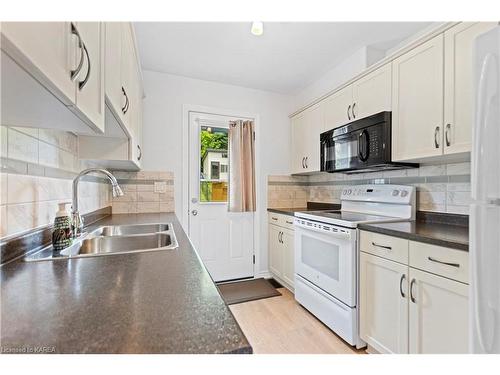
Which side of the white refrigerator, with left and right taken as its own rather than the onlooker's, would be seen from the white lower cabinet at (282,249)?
right

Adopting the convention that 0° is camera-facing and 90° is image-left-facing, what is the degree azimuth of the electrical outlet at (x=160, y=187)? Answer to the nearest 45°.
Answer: approximately 0°

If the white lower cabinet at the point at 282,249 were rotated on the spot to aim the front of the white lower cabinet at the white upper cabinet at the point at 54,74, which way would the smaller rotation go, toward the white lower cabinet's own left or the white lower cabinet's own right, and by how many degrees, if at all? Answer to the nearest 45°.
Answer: approximately 45° to the white lower cabinet's own left

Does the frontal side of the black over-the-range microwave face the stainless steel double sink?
yes

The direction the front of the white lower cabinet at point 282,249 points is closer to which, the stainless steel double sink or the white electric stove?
the stainless steel double sink

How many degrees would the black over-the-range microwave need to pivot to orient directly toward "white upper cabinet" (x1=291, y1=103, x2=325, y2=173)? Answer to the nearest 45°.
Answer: approximately 90° to its right

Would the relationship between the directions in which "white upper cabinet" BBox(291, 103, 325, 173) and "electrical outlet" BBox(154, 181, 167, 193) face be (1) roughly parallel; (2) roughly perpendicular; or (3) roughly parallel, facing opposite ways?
roughly perpendicular

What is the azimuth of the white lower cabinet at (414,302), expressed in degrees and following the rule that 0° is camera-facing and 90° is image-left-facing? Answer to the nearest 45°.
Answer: approximately 45°

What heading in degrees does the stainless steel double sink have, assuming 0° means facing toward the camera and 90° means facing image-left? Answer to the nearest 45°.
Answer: approximately 270°
